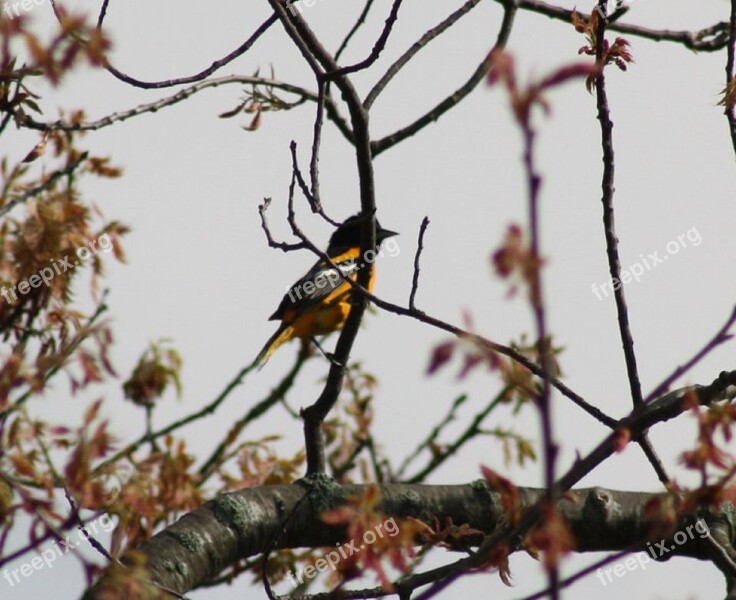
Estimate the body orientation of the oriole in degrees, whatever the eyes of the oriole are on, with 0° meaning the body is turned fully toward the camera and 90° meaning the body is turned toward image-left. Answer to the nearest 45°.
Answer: approximately 270°
